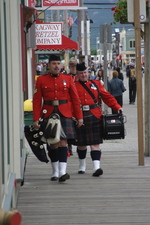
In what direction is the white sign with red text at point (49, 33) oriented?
toward the camera

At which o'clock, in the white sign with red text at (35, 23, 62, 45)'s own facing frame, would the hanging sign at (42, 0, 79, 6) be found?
The hanging sign is roughly at 12 o'clock from the white sign with red text.

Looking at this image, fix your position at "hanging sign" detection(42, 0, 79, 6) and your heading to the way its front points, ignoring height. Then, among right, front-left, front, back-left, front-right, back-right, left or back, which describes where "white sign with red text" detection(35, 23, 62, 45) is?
back

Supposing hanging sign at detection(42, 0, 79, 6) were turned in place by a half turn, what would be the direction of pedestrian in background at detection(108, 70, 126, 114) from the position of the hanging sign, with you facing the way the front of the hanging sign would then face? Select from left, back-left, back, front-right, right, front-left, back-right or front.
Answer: front-right

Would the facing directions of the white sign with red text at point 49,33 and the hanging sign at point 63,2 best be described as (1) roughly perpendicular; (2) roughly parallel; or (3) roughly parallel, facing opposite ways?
roughly parallel

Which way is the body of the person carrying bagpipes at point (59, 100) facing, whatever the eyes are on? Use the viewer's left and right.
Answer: facing the viewer

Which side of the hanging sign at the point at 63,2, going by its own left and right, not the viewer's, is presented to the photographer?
front

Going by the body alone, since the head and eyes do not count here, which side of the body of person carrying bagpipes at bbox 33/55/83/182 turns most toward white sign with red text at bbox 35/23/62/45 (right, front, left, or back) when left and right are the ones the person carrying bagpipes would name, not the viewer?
back
